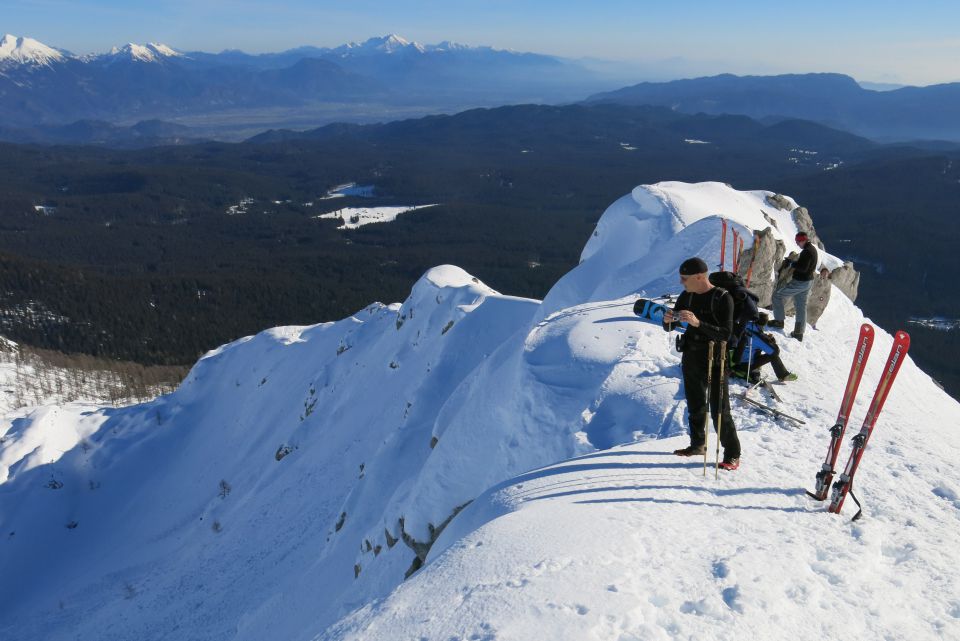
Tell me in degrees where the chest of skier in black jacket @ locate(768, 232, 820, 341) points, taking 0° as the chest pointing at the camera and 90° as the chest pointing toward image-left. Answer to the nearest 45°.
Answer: approximately 90°

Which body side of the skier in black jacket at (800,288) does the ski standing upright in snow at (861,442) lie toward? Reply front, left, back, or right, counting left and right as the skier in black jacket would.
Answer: left

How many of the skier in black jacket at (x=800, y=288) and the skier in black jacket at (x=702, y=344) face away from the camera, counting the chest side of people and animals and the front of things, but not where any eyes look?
0

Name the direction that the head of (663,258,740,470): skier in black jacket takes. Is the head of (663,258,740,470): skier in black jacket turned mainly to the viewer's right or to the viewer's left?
to the viewer's left

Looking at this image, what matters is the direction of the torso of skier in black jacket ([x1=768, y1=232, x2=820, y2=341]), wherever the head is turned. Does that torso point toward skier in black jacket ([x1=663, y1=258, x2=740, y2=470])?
no

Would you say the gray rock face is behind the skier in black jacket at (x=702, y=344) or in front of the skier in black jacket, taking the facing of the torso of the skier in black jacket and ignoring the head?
behind

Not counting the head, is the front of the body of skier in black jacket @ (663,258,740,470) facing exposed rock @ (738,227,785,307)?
no

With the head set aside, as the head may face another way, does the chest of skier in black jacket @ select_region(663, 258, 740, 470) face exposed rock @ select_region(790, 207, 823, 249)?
no

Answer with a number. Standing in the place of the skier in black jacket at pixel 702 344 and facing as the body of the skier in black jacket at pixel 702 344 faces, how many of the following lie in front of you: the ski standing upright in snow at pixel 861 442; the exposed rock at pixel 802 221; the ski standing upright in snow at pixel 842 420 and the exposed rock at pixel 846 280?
0

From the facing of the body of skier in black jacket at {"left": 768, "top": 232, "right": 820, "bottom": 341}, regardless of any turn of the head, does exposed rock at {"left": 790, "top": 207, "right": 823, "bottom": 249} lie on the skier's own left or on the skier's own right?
on the skier's own right

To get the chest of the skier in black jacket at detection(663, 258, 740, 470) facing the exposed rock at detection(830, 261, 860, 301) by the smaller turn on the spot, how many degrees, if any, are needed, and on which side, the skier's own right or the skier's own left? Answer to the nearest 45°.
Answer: approximately 135° to the skier's own right

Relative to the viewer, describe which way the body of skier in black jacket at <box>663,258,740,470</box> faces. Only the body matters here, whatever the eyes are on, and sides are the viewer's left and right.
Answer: facing the viewer and to the left of the viewer
